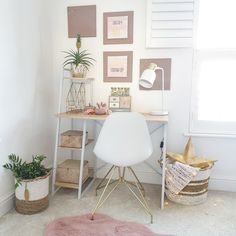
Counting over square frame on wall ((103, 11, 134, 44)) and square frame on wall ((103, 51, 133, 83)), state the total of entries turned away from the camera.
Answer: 0

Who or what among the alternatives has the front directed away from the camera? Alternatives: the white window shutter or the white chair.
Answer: the white chair

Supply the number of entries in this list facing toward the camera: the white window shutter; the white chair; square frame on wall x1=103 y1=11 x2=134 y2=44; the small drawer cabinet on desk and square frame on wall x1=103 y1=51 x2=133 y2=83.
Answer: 4

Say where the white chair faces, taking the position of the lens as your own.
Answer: facing away from the viewer

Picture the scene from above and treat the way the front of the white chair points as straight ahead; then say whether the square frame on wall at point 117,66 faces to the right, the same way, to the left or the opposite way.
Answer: the opposite way
